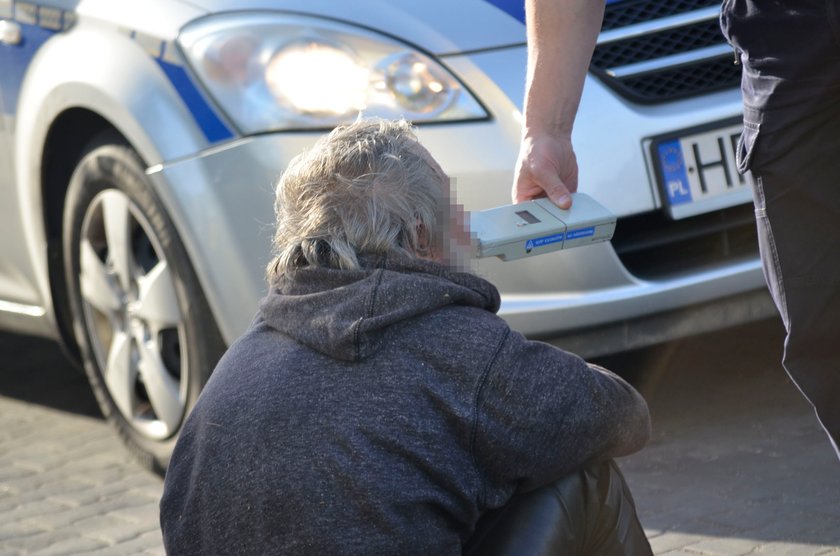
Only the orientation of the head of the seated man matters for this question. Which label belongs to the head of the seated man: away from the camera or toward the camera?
away from the camera

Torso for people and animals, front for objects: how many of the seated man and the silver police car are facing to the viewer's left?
0

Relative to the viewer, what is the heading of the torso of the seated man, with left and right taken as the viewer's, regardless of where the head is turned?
facing away from the viewer and to the right of the viewer

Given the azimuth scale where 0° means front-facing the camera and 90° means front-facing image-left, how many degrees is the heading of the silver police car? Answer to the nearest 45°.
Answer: approximately 315°

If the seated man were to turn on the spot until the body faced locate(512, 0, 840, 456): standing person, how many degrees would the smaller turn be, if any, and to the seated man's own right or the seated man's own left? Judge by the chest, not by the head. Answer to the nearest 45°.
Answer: approximately 45° to the seated man's own right
